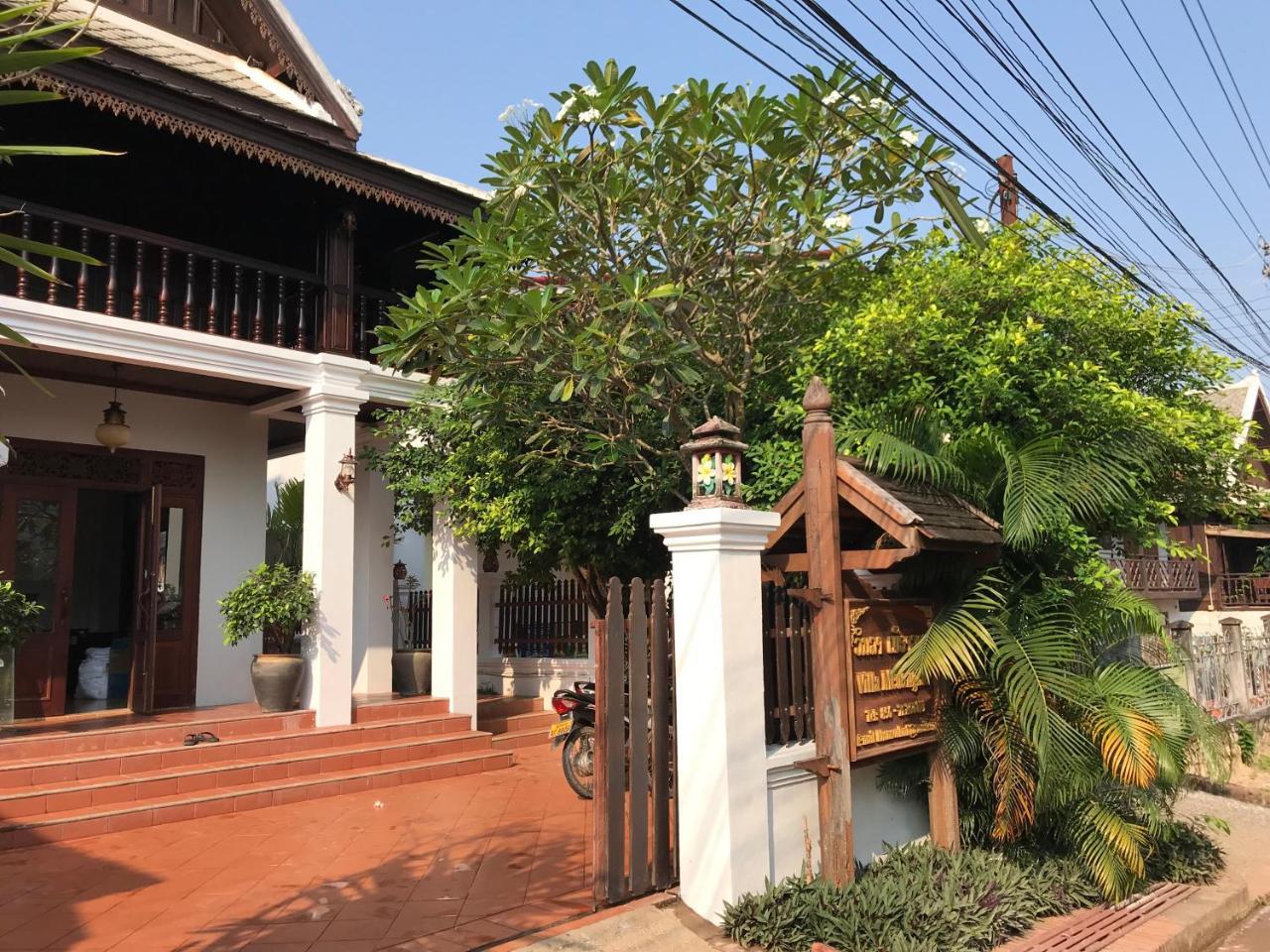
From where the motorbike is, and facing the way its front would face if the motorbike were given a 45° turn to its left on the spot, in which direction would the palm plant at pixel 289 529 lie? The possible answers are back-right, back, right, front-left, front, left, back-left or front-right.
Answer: front-left

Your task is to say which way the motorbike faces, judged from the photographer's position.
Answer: facing away from the viewer and to the right of the viewer

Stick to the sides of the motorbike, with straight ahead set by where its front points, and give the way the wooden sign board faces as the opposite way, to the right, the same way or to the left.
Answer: to the right

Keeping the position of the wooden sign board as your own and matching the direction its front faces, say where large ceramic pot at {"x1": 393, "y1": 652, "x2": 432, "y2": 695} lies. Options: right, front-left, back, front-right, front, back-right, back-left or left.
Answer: back

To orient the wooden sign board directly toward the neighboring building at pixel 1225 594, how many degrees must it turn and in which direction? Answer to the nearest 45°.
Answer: approximately 135° to its left

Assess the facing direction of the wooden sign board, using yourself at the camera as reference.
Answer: facing the viewer and to the right of the viewer

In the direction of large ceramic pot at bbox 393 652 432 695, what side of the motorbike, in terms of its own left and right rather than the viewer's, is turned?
left

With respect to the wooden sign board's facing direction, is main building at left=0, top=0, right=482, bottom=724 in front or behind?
behind

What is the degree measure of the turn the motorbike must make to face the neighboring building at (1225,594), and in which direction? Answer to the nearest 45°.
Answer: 0° — it already faces it

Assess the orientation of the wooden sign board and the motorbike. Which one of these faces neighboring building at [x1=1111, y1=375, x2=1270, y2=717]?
the motorbike

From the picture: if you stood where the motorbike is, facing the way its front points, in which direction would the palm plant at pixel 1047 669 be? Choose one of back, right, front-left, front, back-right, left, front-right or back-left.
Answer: right

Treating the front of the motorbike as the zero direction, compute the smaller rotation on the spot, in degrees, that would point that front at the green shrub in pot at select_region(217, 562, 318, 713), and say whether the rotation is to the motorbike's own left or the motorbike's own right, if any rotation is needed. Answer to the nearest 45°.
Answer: approximately 90° to the motorbike's own left
